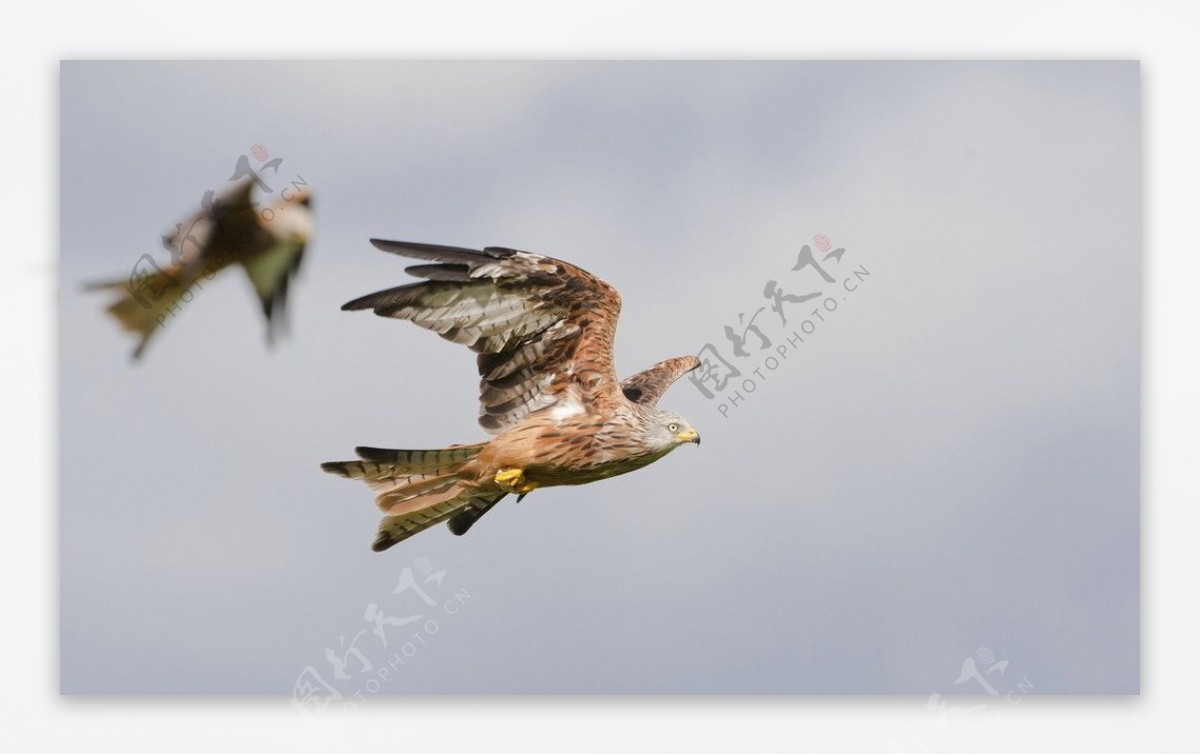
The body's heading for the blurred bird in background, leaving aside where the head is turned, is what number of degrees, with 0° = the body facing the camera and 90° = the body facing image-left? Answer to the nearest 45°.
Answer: approximately 270°
